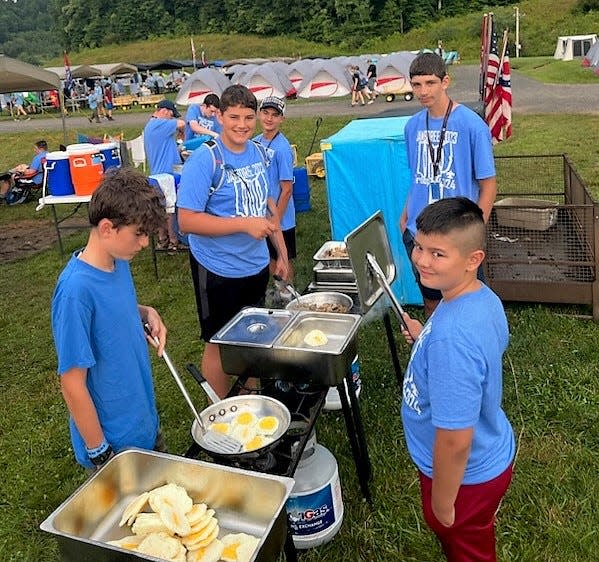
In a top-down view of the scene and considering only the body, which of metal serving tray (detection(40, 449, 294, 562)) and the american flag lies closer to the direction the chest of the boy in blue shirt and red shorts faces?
the metal serving tray

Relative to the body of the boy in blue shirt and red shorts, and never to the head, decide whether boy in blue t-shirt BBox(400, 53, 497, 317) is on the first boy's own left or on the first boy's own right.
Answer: on the first boy's own right

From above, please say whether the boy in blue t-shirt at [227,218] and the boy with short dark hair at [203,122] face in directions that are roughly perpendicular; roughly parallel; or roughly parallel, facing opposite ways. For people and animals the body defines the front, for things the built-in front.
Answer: roughly parallel

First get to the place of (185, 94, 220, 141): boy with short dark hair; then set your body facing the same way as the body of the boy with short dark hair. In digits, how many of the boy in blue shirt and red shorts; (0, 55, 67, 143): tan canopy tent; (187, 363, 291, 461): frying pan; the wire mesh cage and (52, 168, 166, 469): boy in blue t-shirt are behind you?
1

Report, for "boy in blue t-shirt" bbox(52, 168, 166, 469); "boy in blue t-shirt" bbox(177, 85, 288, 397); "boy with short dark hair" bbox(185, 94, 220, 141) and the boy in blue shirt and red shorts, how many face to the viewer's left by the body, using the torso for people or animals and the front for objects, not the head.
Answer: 1

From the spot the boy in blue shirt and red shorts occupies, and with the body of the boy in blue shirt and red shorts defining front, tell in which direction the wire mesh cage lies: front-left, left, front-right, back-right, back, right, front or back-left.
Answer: right

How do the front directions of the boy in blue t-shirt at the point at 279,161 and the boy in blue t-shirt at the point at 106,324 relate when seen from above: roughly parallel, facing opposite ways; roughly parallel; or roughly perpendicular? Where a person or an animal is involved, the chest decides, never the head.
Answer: roughly perpendicular

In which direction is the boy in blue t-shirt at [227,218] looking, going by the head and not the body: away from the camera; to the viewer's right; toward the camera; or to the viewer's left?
toward the camera

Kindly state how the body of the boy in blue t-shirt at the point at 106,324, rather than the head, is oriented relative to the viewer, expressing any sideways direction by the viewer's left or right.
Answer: facing the viewer and to the right of the viewer

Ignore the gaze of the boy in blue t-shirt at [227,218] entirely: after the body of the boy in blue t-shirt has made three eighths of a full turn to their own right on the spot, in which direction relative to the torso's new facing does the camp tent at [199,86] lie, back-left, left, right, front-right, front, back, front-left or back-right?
right

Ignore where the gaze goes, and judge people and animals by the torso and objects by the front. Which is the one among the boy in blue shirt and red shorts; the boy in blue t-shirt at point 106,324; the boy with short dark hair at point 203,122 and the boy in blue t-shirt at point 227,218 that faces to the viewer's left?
the boy in blue shirt and red shorts

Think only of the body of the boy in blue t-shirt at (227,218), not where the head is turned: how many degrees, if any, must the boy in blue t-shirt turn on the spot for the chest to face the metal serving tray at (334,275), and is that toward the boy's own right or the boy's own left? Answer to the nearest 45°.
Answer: approximately 90° to the boy's own left
